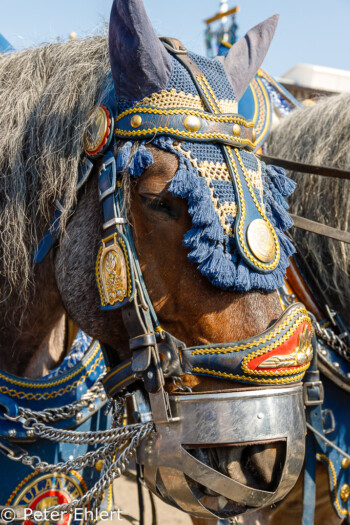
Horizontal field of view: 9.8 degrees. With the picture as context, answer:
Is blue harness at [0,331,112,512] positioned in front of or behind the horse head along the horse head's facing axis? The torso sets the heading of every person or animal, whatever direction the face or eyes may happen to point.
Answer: behind

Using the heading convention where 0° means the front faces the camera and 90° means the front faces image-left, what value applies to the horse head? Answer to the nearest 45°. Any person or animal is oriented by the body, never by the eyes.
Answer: approximately 315°
